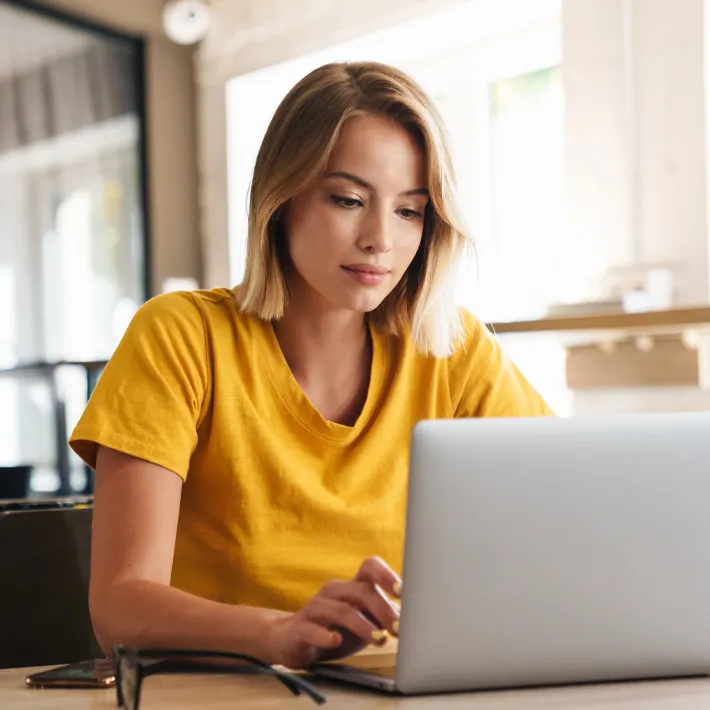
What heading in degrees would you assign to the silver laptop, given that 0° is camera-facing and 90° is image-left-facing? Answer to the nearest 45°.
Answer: approximately 135°

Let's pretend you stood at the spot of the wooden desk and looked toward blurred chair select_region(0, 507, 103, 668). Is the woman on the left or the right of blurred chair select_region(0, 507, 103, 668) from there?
right

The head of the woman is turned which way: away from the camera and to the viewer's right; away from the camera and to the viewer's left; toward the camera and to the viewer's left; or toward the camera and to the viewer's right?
toward the camera and to the viewer's right
